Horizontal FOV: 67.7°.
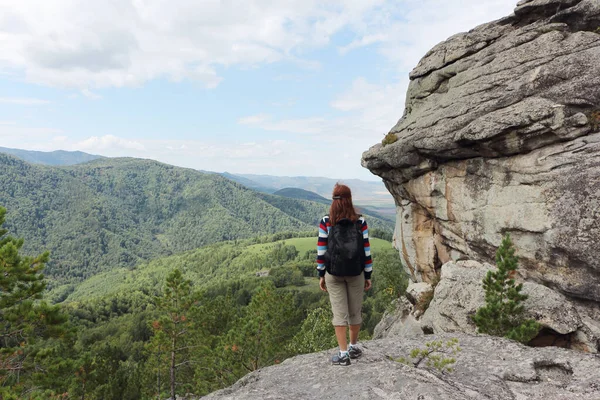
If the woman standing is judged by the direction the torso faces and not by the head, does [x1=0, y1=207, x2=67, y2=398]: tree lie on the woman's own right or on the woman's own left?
on the woman's own left

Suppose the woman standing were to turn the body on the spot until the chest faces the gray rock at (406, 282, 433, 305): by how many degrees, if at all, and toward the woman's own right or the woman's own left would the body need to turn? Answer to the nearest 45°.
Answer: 0° — they already face it

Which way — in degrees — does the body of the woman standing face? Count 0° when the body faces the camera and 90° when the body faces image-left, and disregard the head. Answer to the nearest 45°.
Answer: approximately 180°

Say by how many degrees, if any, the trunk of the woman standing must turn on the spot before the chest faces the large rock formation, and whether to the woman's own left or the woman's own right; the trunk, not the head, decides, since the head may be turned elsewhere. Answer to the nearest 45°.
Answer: approximately 45° to the woman's own right

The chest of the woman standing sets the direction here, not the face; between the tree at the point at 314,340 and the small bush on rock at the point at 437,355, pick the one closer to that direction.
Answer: the tree

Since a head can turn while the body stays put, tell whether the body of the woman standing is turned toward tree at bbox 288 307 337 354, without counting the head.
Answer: yes

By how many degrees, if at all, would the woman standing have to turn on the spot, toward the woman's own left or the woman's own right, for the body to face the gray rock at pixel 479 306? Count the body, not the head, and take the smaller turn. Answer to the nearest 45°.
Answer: approximately 45° to the woman's own right

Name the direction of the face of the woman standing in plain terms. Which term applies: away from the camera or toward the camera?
away from the camera
